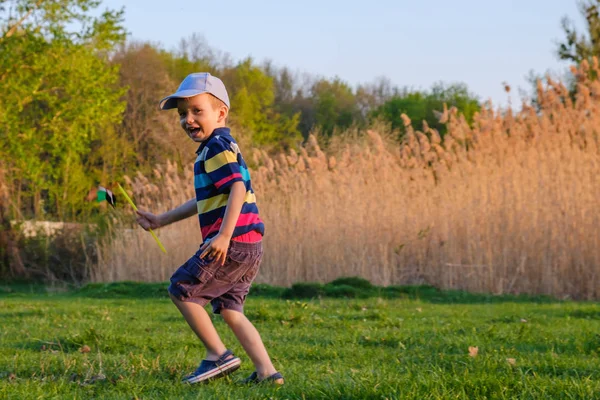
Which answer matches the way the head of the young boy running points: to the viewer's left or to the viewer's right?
to the viewer's left

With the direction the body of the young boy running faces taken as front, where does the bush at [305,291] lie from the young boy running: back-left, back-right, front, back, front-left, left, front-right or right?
right

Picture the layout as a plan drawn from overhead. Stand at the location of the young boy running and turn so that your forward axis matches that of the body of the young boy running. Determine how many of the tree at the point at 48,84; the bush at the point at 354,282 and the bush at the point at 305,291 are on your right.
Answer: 3

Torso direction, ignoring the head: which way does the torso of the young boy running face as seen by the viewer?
to the viewer's left

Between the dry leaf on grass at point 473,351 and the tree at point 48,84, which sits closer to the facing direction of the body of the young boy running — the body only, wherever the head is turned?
the tree

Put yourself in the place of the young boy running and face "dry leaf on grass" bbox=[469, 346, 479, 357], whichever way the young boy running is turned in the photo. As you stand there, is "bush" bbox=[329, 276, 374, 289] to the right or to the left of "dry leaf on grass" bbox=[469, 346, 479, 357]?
left

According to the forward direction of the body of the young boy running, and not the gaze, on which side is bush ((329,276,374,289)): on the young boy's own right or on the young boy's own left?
on the young boy's own right

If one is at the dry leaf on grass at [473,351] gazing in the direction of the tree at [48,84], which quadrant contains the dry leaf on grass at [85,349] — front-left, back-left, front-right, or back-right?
front-left
